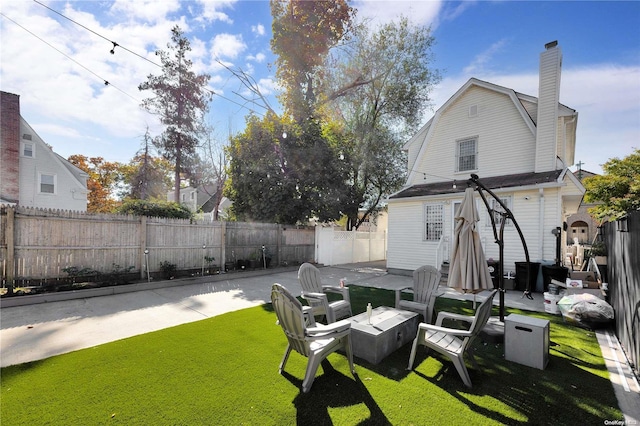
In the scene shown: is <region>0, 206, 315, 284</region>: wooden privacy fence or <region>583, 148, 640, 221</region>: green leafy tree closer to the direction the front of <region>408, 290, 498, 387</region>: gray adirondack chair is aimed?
the wooden privacy fence

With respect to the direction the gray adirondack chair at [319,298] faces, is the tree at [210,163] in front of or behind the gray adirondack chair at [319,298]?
behind

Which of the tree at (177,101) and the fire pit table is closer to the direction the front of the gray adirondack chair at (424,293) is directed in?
the fire pit table

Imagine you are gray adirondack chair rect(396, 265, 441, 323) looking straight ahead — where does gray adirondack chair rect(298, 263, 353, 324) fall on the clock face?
gray adirondack chair rect(298, 263, 353, 324) is roughly at 1 o'clock from gray adirondack chair rect(396, 265, 441, 323).

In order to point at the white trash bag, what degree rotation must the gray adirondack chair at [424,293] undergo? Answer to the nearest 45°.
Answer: approximately 135° to its left

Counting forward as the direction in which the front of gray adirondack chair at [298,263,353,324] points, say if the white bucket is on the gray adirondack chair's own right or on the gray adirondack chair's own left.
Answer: on the gray adirondack chair's own left

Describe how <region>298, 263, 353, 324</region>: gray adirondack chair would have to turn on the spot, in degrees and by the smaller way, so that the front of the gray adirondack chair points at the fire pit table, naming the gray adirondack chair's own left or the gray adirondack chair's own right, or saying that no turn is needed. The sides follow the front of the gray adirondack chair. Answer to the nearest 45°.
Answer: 0° — it already faces it

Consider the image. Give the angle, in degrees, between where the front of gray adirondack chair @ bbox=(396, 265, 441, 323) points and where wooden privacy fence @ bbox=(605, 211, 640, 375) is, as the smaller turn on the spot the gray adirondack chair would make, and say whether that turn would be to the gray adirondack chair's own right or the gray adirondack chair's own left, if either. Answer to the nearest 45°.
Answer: approximately 135° to the gray adirondack chair's own left

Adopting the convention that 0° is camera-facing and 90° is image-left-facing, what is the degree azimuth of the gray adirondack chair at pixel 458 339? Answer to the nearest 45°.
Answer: approximately 90°

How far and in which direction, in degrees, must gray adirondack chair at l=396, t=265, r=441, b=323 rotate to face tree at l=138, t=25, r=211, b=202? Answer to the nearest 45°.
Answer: approximately 90° to its right

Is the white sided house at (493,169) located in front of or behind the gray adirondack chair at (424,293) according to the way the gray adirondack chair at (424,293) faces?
behind

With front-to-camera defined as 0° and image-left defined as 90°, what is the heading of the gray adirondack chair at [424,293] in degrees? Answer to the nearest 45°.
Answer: approximately 45°

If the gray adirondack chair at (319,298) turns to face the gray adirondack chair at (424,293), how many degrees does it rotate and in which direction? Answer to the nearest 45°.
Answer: approximately 45° to its left

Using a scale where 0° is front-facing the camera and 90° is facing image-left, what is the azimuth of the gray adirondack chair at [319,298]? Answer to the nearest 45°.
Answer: approximately 315°

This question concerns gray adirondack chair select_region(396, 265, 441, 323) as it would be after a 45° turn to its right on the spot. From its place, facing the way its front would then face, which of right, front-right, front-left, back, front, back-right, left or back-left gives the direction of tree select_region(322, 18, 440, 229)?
right
